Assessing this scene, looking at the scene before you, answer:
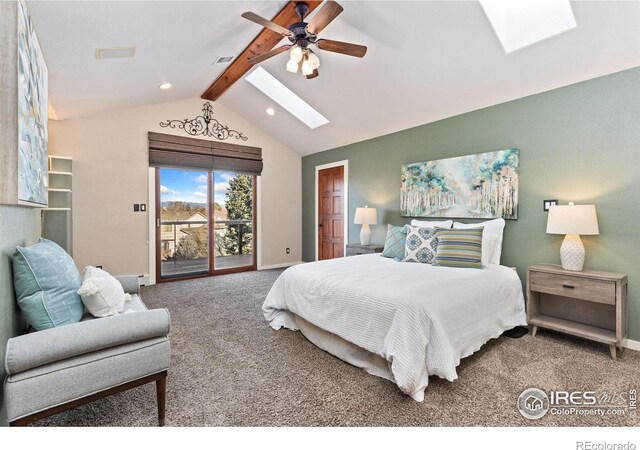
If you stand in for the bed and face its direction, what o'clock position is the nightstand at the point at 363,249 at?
The nightstand is roughly at 4 o'clock from the bed.

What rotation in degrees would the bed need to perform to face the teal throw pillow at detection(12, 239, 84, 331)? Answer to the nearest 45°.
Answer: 0° — it already faces it

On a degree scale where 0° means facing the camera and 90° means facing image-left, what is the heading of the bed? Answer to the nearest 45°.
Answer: approximately 45°

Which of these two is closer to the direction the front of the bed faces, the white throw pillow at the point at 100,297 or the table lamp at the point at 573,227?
the white throw pillow

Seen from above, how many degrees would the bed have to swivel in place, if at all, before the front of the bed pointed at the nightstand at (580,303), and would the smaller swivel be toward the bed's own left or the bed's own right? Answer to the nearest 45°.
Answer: approximately 180°

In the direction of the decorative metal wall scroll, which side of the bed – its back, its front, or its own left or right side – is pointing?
right

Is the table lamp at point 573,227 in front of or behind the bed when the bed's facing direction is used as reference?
behind

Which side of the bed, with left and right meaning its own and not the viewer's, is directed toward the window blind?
right

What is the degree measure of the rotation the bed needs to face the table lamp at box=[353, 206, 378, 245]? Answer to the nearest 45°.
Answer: approximately 135° to its right
